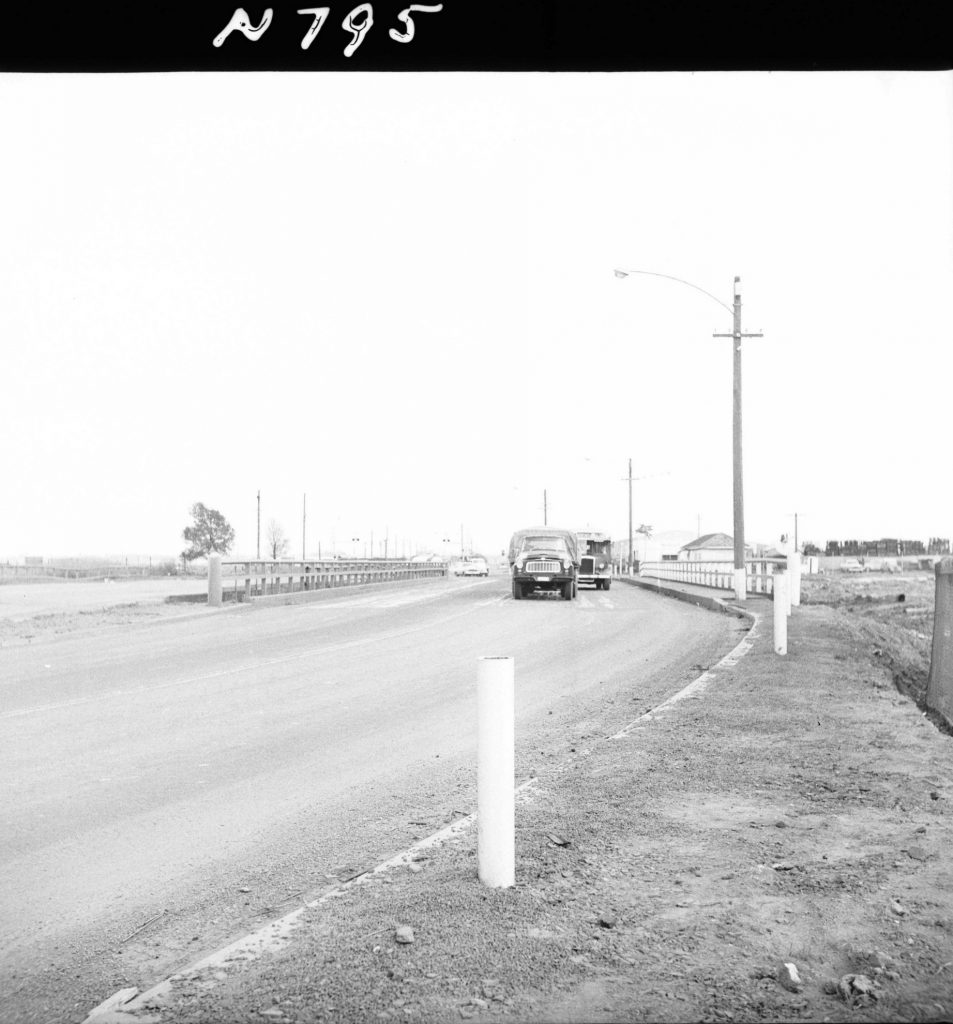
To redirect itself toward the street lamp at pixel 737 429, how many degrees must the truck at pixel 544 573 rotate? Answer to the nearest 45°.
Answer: approximately 45° to its left

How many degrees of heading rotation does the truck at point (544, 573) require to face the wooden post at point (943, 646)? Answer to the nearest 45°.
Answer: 0° — it already faces it

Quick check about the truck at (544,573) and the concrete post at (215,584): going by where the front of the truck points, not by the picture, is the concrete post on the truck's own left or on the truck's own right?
on the truck's own right

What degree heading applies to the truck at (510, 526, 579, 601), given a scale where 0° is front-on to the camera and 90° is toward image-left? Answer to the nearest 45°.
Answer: approximately 0°

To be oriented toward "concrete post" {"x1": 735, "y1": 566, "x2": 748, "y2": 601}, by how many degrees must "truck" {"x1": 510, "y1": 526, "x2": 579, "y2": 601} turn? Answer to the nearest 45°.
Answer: approximately 45° to its left

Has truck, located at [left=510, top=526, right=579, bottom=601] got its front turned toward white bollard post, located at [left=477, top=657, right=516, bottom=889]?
yes

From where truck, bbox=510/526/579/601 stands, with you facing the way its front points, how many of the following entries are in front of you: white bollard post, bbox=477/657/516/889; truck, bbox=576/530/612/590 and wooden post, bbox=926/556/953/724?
2

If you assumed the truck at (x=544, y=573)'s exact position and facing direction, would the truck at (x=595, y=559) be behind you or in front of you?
behind

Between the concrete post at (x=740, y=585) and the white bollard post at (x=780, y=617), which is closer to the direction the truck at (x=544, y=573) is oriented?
the white bollard post

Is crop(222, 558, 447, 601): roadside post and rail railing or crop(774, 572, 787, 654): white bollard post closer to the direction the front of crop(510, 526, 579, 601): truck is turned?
the white bollard post

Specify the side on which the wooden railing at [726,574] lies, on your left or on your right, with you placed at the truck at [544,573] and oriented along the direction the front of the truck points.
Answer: on your left

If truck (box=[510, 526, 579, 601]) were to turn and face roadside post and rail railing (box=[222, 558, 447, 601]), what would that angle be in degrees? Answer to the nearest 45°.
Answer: approximately 90° to its right
